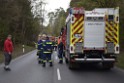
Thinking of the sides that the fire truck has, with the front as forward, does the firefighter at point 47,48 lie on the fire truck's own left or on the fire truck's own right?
on the fire truck's own left

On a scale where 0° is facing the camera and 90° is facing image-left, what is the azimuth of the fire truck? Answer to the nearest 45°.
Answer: approximately 180°
